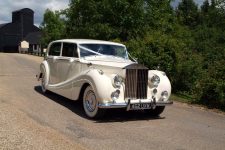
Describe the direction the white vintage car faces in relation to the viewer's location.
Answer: facing the viewer and to the right of the viewer
